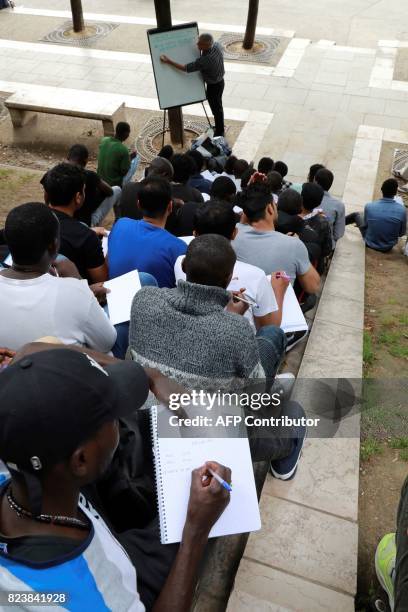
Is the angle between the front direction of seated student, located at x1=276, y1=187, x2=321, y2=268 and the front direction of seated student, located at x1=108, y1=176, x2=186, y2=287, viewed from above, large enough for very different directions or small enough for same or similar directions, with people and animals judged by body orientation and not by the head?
same or similar directions

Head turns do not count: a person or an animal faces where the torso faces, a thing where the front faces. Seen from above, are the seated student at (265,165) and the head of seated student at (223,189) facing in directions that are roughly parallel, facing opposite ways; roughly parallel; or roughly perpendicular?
roughly parallel

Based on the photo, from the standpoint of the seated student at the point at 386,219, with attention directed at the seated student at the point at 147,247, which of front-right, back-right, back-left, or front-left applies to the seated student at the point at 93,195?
front-right

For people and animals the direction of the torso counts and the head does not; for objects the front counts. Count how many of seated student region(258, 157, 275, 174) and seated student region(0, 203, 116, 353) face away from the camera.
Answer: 2

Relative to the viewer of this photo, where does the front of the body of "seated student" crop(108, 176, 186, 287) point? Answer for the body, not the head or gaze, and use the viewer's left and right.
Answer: facing away from the viewer

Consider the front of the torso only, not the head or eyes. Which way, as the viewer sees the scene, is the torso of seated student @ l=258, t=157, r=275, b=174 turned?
away from the camera

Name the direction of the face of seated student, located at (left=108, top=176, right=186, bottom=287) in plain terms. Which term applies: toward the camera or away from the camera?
away from the camera

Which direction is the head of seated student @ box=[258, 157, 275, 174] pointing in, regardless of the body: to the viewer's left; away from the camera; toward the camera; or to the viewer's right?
away from the camera

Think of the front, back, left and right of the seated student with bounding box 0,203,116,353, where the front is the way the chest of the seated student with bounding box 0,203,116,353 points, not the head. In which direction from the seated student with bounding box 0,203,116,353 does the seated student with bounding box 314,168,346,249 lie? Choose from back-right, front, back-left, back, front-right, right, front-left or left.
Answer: front-right

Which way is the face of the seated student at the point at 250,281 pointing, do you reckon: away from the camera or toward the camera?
away from the camera

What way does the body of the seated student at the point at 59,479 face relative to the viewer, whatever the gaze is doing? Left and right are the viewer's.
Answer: facing away from the viewer and to the right of the viewer

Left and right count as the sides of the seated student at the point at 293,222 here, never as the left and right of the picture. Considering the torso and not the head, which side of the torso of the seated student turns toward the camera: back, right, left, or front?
back

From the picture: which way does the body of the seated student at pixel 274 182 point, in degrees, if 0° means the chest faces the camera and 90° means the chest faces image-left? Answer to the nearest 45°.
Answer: approximately 180°

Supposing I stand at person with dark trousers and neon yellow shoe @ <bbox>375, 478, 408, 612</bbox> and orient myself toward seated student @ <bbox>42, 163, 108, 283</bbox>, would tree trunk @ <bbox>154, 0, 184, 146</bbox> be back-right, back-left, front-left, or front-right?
front-right

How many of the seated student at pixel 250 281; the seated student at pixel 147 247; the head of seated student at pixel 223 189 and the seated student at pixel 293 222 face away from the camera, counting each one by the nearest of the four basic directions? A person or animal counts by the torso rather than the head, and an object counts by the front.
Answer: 4

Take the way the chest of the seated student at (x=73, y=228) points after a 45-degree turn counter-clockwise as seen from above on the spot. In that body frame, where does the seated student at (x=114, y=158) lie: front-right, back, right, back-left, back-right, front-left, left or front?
front

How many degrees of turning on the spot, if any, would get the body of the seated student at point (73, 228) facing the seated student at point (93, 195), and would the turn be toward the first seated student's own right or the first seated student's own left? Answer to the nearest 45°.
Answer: approximately 45° to the first seated student's own left

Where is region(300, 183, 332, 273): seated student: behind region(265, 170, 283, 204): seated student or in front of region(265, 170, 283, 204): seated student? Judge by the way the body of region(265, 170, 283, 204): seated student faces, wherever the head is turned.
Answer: behind

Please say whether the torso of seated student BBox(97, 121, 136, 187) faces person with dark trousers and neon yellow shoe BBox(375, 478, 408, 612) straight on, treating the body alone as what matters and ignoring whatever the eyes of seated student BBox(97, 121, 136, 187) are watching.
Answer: no
